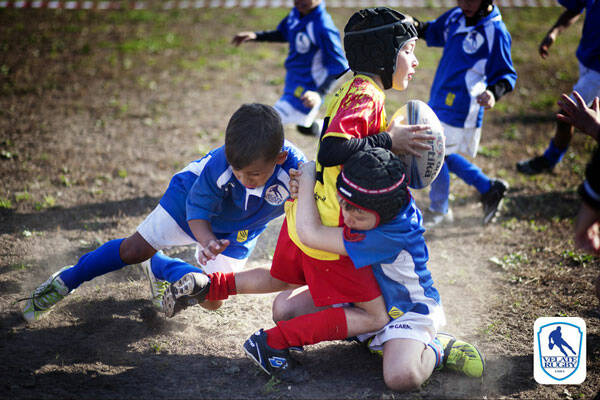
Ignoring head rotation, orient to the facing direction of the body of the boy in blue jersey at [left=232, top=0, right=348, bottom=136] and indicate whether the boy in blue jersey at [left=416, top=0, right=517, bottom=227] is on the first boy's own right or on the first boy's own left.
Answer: on the first boy's own left

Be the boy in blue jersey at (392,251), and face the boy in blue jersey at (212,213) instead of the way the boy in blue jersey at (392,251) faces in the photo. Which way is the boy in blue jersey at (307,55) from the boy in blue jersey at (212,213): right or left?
right

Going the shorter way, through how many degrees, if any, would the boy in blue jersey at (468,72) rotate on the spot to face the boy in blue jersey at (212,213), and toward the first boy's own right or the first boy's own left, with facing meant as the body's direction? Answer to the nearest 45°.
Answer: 0° — they already face them
